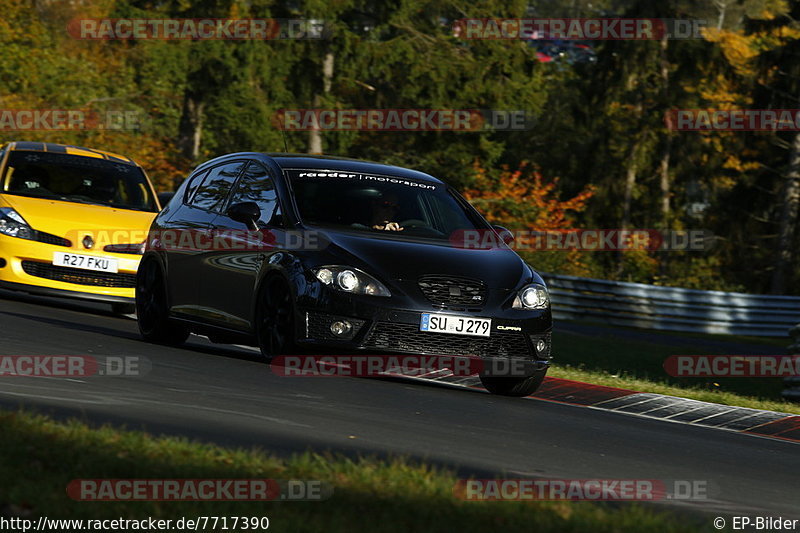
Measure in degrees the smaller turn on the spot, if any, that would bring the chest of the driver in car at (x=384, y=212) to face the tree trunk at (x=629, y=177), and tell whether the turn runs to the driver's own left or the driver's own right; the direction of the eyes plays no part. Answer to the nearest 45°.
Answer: approximately 135° to the driver's own left

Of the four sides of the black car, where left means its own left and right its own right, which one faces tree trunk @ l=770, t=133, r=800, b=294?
left

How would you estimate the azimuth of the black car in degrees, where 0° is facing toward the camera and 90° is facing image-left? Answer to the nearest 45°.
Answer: approximately 315°

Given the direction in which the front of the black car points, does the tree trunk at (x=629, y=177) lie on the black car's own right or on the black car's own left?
on the black car's own left

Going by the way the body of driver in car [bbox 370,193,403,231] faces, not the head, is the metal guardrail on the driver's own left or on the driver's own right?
on the driver's own left

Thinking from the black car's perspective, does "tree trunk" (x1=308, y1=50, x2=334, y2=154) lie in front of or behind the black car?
behind

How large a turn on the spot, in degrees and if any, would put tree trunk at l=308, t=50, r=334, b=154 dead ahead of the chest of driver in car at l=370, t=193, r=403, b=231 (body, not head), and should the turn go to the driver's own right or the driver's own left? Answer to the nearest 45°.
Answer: approximately 135° to the driver's own left
